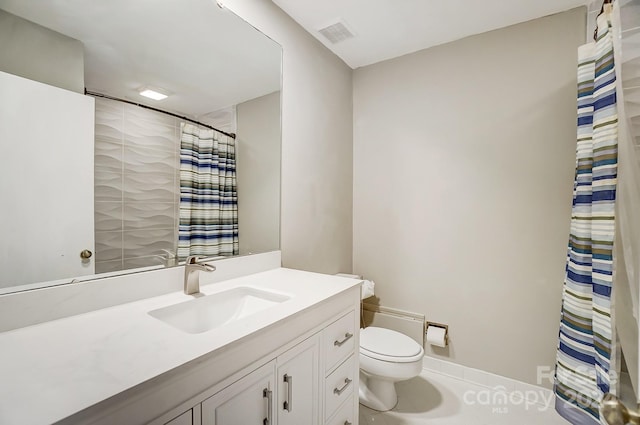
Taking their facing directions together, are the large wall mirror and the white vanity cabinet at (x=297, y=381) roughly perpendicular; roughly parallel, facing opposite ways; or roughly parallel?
roughly parallel

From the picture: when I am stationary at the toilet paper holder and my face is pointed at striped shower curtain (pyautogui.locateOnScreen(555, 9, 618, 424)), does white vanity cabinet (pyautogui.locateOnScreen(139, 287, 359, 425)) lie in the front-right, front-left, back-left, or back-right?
front-right

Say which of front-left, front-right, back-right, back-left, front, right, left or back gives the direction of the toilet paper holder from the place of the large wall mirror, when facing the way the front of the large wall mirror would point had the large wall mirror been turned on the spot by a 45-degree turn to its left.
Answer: front

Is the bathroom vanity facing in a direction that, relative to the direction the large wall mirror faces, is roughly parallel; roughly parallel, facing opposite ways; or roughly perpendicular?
roughly parallel

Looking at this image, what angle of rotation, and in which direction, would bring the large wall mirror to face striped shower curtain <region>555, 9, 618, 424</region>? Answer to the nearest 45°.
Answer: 0° — it already faces it

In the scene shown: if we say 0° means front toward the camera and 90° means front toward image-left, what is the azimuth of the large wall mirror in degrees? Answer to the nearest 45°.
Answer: approximately 315°

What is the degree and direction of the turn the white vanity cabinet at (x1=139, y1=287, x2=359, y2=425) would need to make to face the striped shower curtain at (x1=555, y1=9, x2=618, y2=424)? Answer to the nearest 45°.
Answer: approximately 45° to its left

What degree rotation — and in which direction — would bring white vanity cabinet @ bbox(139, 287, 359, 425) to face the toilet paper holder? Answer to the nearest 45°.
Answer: approximately 90° to its left

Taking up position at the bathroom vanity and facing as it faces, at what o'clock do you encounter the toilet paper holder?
The toilet paper holder is roughly at 10 o'clock from the bathroom vanity.

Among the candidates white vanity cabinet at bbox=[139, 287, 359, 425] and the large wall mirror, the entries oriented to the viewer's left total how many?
0

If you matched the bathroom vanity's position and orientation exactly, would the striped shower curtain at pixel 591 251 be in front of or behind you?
in front

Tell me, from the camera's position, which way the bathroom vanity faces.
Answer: facing the viewer and to the right of the viewer

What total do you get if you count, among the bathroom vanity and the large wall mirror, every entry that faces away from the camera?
0
